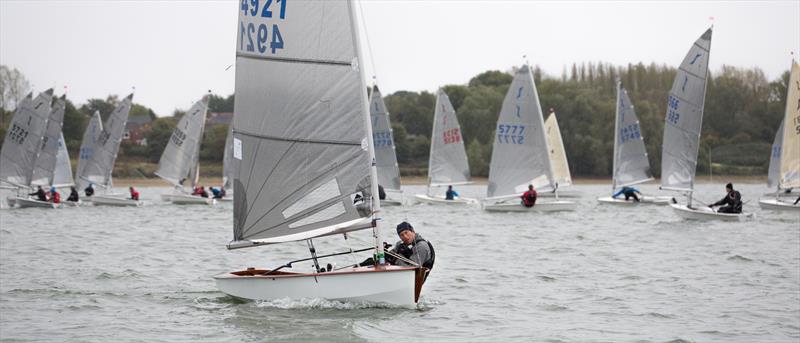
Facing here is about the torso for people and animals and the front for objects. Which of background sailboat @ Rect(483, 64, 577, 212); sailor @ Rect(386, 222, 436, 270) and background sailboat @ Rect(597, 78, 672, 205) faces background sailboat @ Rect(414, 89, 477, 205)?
background sailboat @ Rect(597, 78, 672, 205)

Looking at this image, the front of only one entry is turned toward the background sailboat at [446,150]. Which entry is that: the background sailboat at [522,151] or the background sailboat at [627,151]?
the background sailboat at [627,151]

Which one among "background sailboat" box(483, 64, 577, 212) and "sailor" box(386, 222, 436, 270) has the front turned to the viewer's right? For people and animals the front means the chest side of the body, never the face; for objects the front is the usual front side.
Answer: the background sailboat

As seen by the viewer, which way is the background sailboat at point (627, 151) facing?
to the viewer's left

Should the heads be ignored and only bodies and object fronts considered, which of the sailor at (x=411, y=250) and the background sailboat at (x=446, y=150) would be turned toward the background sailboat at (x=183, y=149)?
the background sailboat at (x=446, y=150)

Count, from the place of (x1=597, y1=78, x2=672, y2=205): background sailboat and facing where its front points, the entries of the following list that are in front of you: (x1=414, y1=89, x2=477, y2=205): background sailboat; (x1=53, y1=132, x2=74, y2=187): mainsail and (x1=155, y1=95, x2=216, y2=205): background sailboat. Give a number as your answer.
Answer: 3

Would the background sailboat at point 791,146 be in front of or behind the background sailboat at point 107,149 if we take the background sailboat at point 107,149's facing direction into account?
in front

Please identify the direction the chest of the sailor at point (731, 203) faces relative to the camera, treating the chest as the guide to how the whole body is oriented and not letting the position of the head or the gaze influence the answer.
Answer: to the viewer's left

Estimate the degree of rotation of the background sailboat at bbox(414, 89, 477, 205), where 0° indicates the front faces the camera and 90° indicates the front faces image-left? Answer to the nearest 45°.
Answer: approximately 90°

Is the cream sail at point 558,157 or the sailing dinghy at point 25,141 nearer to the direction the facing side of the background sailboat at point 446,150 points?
the sailing dinghy

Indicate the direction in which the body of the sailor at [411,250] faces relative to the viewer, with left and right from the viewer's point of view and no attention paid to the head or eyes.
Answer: facing the viewer and to the left of the viewer

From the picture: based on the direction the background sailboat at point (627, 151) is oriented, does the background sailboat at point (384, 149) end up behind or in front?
in front
